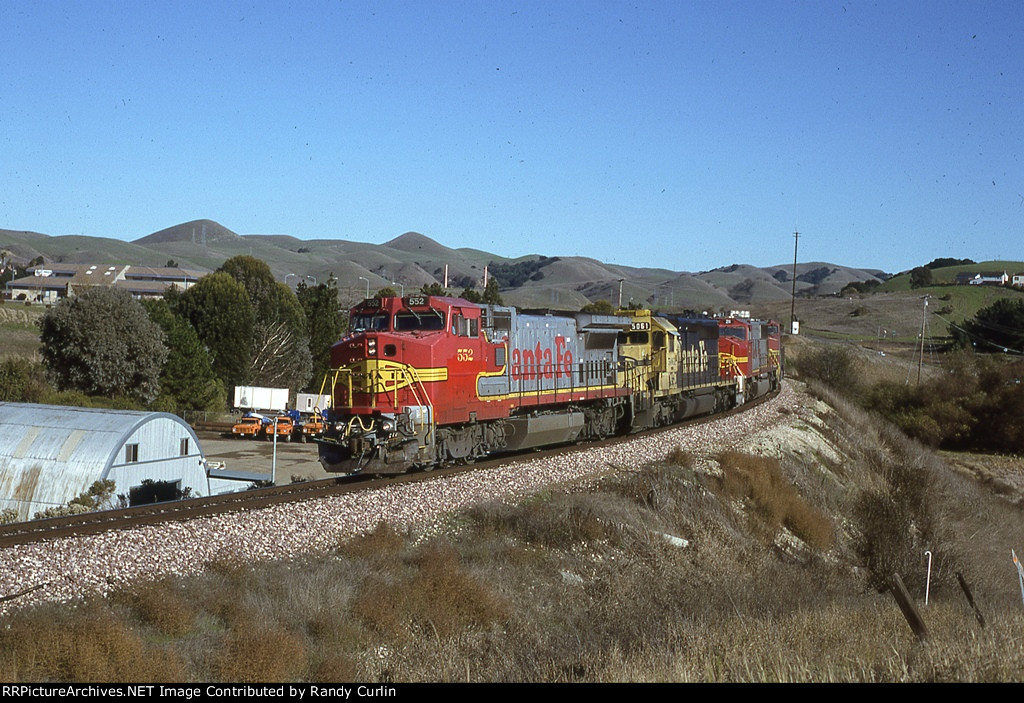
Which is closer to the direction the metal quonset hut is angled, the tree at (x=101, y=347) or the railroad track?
the railroad track

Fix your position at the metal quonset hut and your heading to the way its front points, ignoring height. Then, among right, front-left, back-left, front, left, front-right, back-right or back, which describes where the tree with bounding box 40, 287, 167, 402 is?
back-left

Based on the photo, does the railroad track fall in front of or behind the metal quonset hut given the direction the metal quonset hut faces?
in front

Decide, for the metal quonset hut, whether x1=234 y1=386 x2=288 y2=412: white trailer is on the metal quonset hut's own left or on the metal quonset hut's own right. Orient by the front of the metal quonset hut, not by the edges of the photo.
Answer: on the metal quonset hut's own left

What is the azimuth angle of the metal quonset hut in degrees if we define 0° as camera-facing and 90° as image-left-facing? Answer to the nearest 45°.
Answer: approximately 315°
